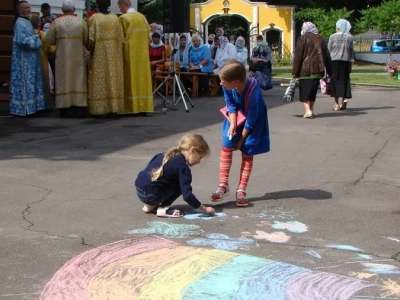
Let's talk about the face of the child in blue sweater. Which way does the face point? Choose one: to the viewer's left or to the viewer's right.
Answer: to the viewer's right

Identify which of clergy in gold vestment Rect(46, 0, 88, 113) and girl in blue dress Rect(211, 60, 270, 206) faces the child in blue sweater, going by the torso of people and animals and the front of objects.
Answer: the girl in blue dress

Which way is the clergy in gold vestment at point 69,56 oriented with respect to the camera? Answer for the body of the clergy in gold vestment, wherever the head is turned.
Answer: away from the camera

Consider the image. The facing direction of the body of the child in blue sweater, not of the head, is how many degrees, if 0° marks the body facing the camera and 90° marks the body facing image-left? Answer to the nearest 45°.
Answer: approximately 270°

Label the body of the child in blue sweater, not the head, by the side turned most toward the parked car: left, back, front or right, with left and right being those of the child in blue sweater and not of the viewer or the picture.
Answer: left

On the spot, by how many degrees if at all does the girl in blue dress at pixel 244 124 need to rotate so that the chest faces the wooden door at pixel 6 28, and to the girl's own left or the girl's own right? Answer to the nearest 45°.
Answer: approximately 90° to the girl's own right

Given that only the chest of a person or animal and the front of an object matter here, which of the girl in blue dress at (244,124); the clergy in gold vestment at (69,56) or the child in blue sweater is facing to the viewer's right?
the child in blue sweater

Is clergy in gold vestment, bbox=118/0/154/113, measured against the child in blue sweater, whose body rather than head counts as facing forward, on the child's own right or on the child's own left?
on the child's own left

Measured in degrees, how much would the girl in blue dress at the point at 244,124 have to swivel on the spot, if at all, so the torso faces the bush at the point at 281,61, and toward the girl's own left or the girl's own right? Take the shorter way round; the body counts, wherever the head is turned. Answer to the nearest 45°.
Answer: approximately 135° to the girl's own right
